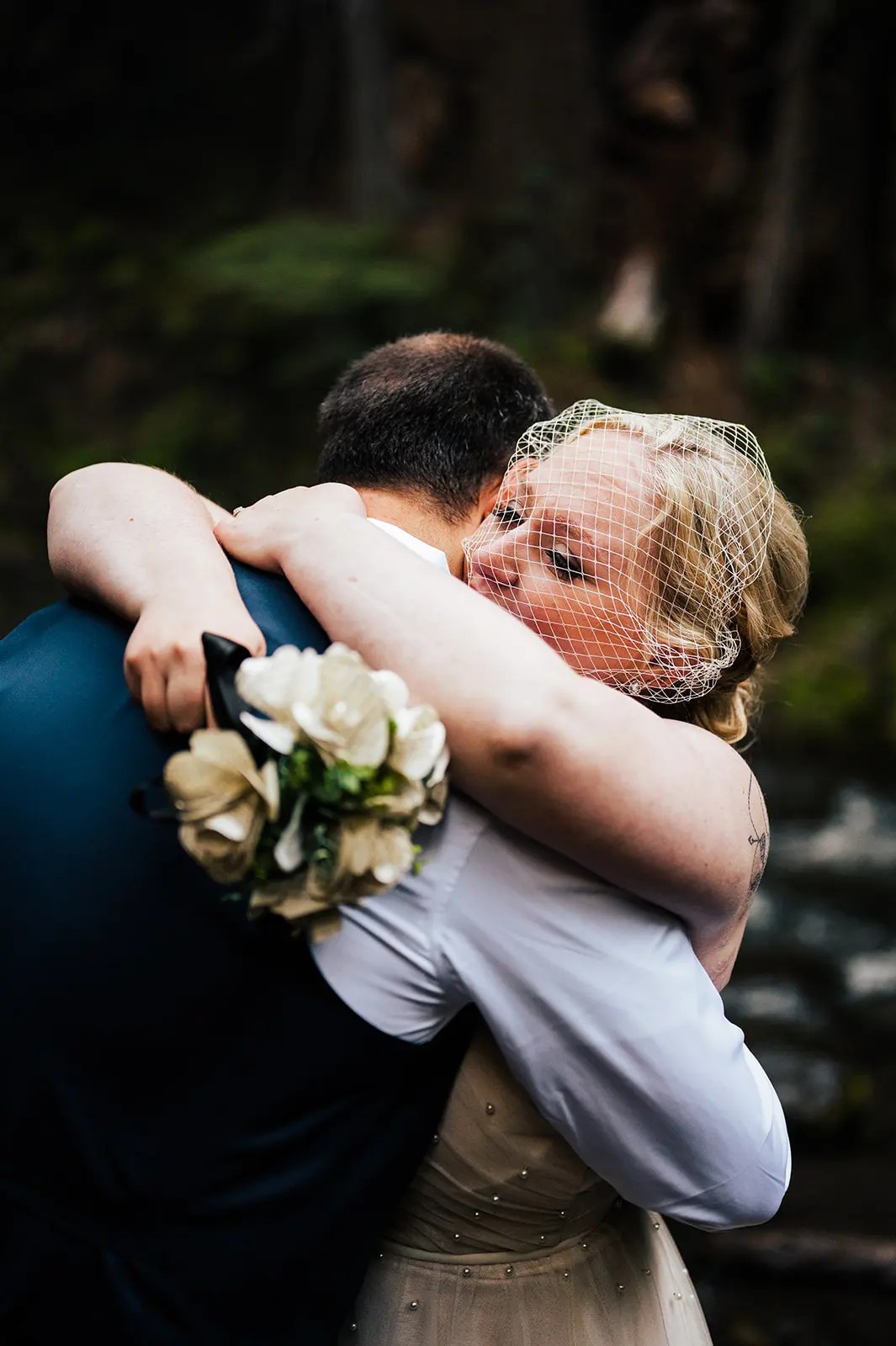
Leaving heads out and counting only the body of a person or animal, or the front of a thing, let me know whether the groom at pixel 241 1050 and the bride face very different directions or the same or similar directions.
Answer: very different directions

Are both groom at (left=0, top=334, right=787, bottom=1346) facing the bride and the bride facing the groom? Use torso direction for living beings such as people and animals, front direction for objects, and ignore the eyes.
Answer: yes

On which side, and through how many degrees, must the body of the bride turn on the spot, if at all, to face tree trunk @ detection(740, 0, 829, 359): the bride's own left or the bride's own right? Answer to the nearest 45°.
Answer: approximately 135° to the bride's own right

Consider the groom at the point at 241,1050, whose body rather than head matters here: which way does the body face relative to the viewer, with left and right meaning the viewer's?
facing away from the viewer and to the right of the viewer

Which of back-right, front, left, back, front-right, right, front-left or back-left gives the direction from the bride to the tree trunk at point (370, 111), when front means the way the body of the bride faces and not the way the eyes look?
back-right

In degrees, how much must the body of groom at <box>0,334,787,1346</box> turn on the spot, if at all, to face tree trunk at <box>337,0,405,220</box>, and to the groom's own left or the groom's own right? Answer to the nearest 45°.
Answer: approximately 45° to the groom's own left

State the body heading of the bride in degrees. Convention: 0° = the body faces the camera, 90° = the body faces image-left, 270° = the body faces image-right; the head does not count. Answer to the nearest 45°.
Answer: approximately 45°
